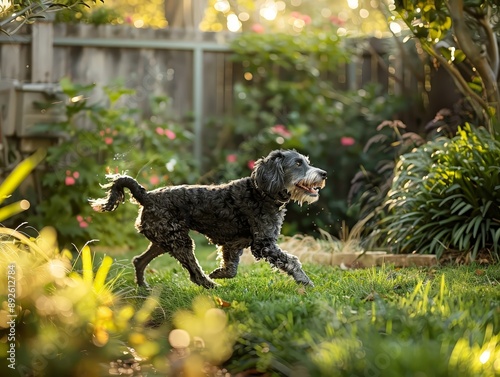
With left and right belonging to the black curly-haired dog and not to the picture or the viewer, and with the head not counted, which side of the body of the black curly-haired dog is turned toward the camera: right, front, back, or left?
right

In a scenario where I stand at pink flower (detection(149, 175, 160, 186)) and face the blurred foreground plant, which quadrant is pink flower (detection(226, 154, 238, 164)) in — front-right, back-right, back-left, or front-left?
back-left

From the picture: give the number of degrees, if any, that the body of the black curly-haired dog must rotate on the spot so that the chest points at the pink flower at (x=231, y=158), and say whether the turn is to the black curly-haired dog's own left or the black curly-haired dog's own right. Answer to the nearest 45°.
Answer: approximately 90° to the black curly-haired dog's own left

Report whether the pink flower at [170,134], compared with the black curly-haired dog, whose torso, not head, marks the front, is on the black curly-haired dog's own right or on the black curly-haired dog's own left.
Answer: on the black curly-haired dog's own left

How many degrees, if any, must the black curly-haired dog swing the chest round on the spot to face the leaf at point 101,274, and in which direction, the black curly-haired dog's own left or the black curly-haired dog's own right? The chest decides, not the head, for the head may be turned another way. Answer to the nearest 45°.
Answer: approximately 135° to the black curly-haired dog's own right

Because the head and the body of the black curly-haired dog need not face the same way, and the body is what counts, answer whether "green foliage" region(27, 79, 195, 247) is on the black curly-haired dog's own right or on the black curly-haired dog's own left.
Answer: on the black curly-haired dog's own left

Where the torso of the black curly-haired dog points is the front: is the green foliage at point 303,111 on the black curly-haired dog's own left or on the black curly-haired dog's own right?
on the black curly-haired dog's own left

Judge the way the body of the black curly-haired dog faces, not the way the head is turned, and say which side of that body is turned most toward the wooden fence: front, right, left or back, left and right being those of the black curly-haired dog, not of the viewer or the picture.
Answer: left

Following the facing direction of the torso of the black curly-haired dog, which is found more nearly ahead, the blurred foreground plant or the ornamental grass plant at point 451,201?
the ornamental grass plant
